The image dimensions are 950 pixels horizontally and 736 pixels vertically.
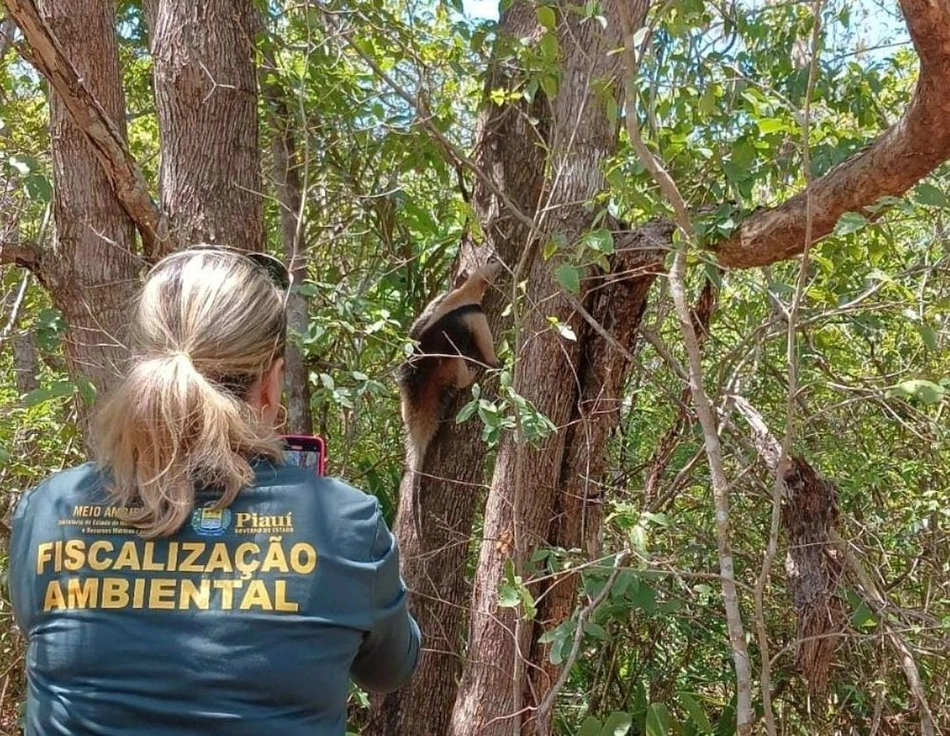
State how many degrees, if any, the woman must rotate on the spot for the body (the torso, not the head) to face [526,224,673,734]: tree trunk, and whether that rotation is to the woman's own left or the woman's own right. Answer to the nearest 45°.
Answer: approximately 45° to the woman's own right

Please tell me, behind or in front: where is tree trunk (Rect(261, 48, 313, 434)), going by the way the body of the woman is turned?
in front

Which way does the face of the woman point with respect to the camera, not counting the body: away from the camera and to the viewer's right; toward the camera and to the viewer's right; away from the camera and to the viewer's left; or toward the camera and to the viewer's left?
away from the camera and to the viewer's right

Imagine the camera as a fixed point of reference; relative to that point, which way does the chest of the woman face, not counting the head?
away from the camera

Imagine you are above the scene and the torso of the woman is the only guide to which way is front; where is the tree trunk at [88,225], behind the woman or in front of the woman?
in front

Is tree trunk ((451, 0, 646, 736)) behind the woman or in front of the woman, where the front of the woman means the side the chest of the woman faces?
in front

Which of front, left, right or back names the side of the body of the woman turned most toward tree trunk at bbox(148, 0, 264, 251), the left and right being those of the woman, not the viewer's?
front
